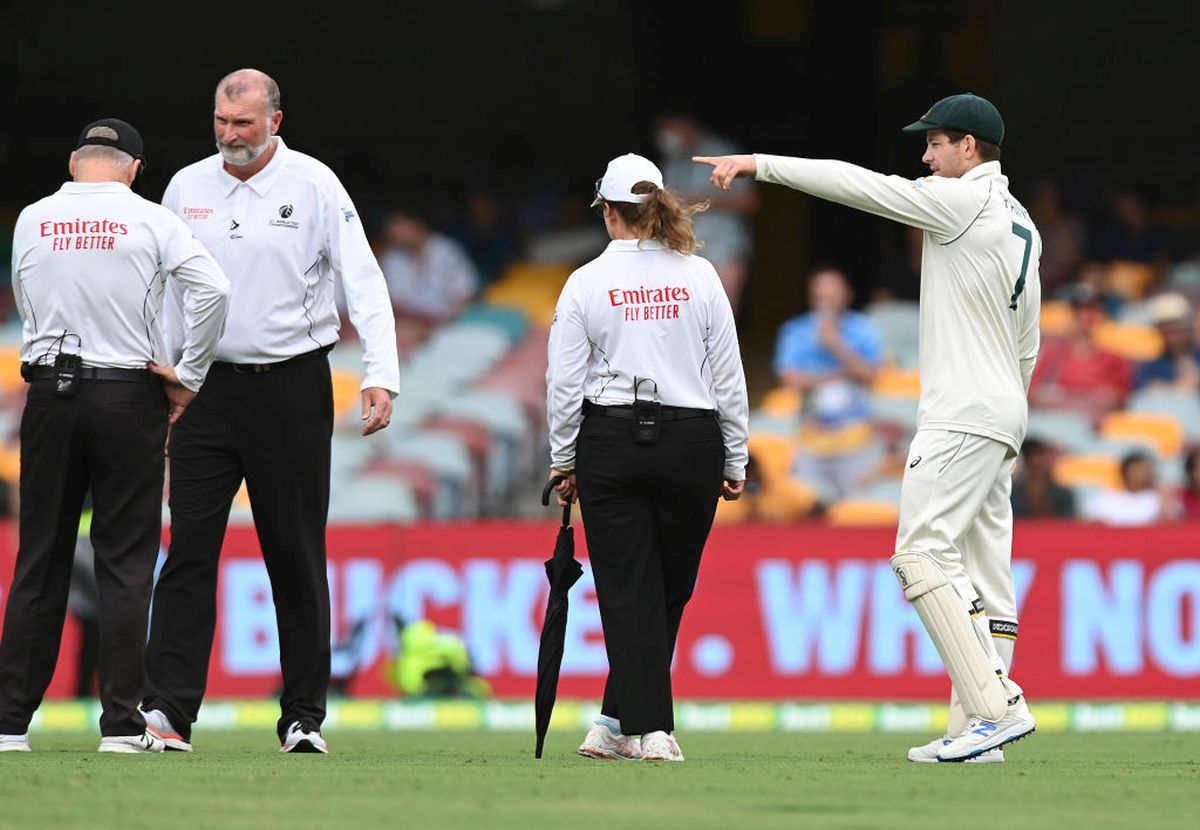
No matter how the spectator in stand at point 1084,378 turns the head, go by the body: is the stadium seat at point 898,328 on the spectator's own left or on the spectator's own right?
on the spectator's own right

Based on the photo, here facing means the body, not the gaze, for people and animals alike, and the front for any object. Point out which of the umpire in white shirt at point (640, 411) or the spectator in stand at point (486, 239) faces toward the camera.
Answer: the spectator in stand

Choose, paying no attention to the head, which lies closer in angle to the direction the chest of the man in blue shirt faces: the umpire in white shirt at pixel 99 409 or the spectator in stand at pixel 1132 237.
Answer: the umpire in white shirt

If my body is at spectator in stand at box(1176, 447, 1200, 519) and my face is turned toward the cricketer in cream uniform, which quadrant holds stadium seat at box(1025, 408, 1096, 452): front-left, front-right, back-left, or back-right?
back-right

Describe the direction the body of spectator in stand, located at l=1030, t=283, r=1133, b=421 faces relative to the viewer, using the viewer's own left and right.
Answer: facing the viewer

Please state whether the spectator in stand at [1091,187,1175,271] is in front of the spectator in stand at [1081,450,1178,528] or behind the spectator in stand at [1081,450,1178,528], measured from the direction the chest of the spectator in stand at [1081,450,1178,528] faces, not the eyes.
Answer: behind

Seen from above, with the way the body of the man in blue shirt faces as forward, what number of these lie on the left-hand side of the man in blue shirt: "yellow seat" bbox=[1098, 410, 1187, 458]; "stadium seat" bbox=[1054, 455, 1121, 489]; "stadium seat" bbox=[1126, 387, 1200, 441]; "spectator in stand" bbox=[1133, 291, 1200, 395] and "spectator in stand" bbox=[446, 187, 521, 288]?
4

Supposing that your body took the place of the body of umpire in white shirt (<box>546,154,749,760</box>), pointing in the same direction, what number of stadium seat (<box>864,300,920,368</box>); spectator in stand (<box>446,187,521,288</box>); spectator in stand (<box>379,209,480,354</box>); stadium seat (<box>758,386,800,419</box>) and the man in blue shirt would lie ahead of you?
5

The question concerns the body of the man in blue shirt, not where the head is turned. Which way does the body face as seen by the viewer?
toward the camera

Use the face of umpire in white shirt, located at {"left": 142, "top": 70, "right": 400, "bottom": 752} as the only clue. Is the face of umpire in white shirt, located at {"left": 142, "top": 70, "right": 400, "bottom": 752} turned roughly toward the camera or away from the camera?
toward the camera

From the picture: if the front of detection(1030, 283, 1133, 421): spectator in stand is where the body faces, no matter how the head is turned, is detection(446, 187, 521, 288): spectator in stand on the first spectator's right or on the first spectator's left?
on the first spectator's right

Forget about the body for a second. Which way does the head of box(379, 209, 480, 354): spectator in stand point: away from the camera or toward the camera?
toward the camera

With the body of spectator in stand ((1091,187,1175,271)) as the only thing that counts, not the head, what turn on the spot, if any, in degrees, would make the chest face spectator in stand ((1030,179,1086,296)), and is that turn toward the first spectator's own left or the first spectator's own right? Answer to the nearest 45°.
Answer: approximately 45° to the first spectator's own right

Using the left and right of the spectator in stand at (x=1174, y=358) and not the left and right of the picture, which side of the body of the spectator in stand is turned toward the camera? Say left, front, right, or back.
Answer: front

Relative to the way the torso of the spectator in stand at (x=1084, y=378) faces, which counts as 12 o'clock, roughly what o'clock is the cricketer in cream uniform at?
The cricketer in cream uniform is roughly at 12 o'clock from the spectator in stand.

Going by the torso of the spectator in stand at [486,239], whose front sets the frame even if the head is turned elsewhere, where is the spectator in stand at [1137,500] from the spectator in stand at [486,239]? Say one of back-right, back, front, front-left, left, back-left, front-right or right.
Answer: front-left

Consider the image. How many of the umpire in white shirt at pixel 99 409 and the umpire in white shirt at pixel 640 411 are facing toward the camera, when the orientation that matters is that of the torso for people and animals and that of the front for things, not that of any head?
0

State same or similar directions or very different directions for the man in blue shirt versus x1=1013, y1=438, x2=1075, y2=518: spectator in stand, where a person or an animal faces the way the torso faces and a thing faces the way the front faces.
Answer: same or similar directions

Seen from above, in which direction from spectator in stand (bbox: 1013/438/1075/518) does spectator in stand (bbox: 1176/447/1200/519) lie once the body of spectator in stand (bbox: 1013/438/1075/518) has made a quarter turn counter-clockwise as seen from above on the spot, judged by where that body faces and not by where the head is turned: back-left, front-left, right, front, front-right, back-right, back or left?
front

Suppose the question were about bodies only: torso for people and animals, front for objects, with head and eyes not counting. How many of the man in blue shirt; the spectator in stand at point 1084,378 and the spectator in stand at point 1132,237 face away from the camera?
0

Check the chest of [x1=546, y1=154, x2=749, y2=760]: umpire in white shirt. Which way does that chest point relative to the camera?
away from the camera

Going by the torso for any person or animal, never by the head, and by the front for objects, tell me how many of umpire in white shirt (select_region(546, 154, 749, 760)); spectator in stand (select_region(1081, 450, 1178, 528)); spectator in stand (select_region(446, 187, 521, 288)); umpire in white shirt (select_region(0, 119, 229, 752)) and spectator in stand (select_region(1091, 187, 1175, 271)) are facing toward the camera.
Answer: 3

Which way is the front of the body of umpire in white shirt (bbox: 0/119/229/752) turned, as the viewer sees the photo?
away from the camera
